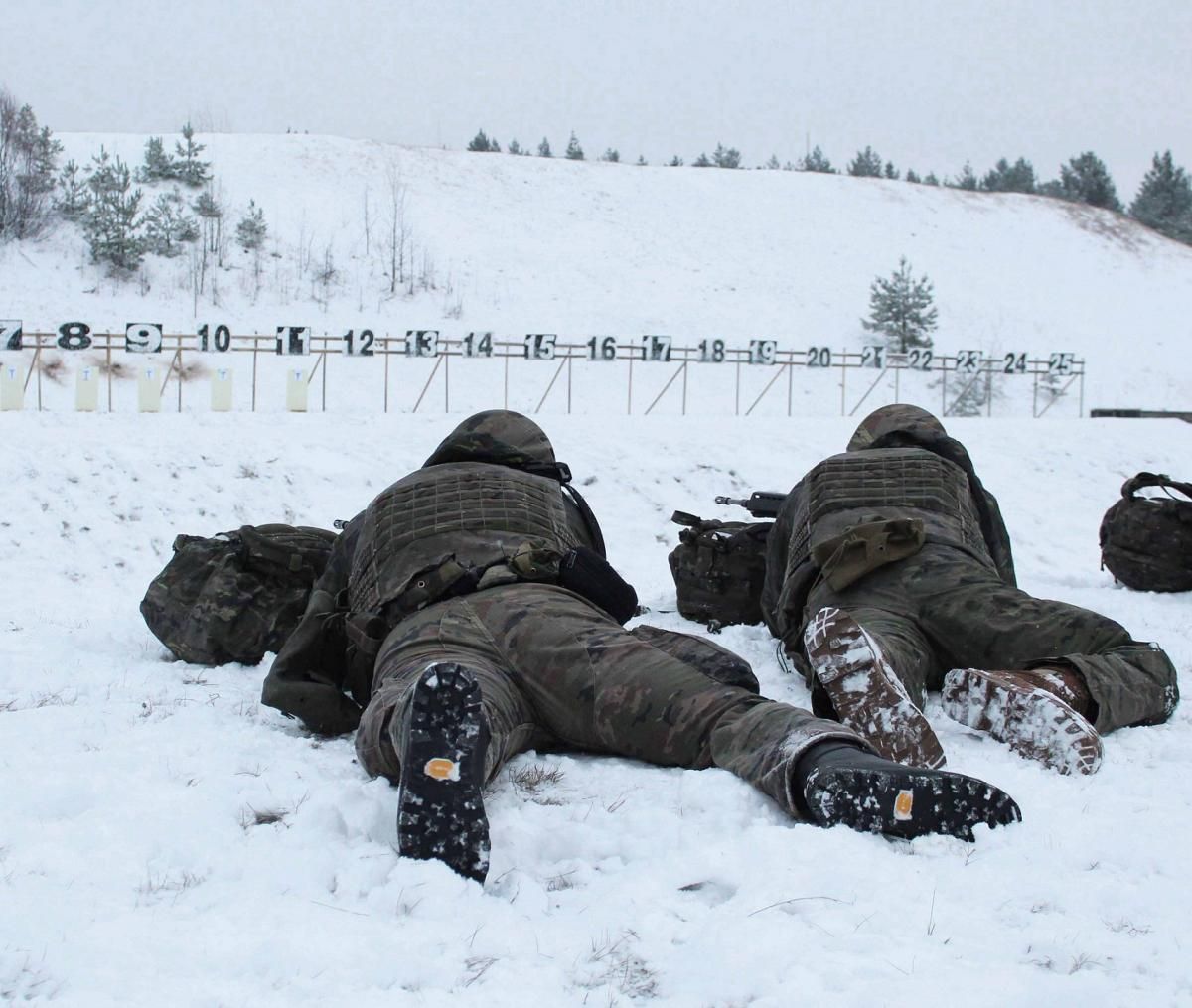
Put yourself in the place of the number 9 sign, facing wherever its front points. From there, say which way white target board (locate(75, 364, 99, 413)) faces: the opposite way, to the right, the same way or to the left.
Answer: the same way

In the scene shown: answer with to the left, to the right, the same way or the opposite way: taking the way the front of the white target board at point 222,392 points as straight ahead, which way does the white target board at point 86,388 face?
the same way

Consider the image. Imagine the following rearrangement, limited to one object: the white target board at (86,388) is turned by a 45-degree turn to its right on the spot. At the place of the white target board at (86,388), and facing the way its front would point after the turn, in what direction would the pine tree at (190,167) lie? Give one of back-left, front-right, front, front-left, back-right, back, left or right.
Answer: back-right

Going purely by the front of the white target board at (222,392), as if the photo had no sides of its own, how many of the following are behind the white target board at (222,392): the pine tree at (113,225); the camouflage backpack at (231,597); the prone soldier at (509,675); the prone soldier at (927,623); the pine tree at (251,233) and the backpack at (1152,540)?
2

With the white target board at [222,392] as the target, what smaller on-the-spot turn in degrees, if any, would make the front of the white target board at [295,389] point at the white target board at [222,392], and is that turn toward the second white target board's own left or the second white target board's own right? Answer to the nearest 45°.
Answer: approximately 90° to the second white target board's own right

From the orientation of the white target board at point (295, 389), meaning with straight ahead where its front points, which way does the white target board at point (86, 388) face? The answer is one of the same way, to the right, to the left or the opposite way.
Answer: the same way

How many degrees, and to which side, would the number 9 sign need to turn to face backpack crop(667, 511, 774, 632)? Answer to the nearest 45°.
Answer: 0° — it already faces it

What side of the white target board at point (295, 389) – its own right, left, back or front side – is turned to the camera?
front

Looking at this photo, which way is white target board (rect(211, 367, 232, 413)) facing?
toward the camera

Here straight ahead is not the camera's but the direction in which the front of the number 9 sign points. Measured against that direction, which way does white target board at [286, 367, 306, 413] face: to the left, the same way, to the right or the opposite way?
the same way

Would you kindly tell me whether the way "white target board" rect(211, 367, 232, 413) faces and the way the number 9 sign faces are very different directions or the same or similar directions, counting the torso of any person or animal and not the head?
same or similar directions

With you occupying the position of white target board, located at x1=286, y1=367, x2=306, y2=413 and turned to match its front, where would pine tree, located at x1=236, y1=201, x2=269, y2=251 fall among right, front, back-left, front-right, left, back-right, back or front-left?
back

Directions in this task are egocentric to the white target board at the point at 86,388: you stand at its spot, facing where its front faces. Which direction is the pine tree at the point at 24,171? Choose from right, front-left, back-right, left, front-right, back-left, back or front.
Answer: back

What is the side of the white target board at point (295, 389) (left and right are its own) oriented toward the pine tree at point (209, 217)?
back

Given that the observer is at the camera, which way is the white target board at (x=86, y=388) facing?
facing the viewer

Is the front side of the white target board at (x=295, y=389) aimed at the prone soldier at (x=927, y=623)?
yes

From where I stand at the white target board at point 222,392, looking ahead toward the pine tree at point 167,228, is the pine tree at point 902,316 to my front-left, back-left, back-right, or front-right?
front-right

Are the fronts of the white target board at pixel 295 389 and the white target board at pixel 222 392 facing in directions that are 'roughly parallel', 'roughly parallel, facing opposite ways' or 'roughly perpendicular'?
roughly parallel
